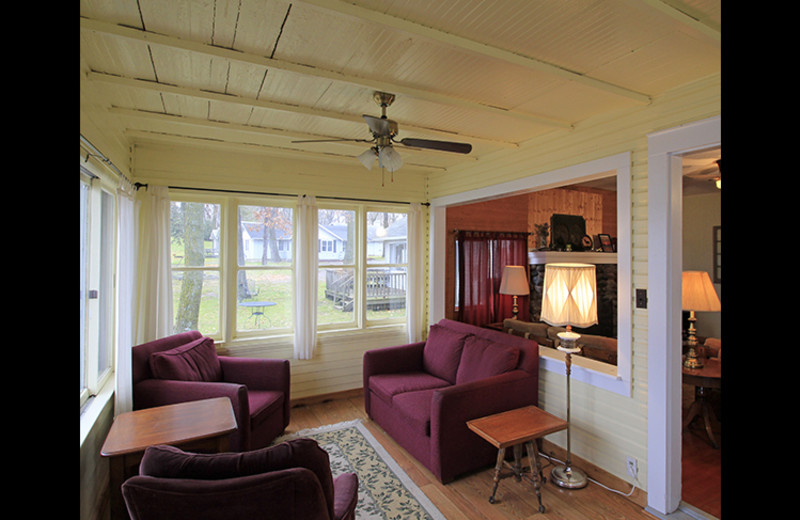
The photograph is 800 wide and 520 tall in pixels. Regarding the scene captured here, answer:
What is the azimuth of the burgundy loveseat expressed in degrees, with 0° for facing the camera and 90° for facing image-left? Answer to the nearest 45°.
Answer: approximately 45°

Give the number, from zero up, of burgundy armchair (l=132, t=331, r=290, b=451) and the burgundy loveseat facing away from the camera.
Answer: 0

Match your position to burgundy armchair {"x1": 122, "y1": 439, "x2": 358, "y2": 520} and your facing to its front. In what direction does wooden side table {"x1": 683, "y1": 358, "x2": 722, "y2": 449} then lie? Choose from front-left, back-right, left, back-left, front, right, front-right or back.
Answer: right

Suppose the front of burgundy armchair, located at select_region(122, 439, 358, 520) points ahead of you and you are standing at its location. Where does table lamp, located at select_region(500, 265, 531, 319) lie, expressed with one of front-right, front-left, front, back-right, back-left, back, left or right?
front-right

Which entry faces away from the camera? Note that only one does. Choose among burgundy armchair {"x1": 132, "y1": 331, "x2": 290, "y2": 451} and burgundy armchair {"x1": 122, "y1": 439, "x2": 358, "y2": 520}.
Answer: burgundy armchair {"x1": 122, "y1": 439, "x2": 358, "y2": 520}

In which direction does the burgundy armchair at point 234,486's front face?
away from the camera

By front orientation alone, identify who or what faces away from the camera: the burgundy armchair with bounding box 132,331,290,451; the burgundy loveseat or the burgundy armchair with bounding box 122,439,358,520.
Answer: the burgundy armchair with bounding box 122,439,358,520

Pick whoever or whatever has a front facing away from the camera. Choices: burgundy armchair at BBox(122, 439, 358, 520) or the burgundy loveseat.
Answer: the burgundy armchair

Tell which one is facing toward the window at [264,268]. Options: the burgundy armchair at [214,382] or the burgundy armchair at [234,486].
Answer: the burgundy armchair at [234,486]

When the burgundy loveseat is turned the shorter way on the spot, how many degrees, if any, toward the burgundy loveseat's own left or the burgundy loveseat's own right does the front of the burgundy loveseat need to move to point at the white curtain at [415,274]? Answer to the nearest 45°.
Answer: approximately 135° to the burgundy loveseat's own right

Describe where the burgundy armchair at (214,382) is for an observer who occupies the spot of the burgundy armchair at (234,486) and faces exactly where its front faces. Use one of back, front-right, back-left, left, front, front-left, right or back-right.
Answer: front

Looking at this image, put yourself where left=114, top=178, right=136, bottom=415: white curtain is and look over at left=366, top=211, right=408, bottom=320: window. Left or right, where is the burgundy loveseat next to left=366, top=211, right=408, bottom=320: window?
right

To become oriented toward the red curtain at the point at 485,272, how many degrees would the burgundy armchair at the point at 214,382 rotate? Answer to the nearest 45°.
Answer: approximately 45° to its left

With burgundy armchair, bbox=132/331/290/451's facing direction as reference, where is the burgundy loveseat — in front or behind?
in front

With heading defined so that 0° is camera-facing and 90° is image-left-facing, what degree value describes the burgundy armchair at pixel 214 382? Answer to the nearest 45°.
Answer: approximately 315°

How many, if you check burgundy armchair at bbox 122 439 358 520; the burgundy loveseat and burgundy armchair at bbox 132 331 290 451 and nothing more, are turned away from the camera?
1
